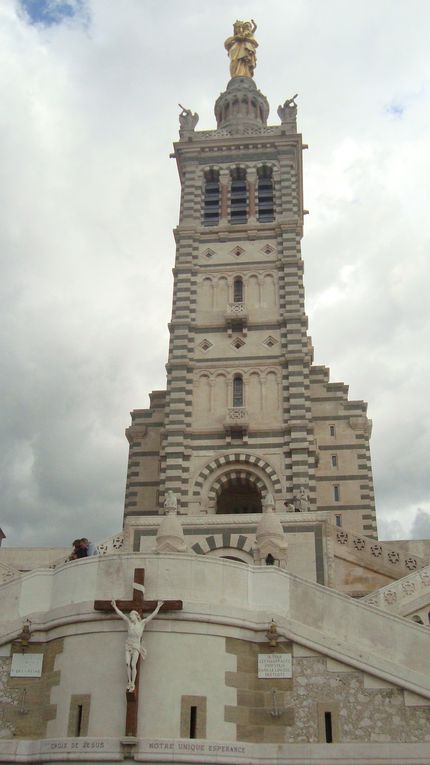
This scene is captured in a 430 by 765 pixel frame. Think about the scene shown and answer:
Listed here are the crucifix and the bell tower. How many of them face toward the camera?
2

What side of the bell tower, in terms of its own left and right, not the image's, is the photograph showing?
front

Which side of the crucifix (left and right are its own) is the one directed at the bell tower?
back

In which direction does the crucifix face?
toward the camera

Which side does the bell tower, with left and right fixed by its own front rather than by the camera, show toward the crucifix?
front
